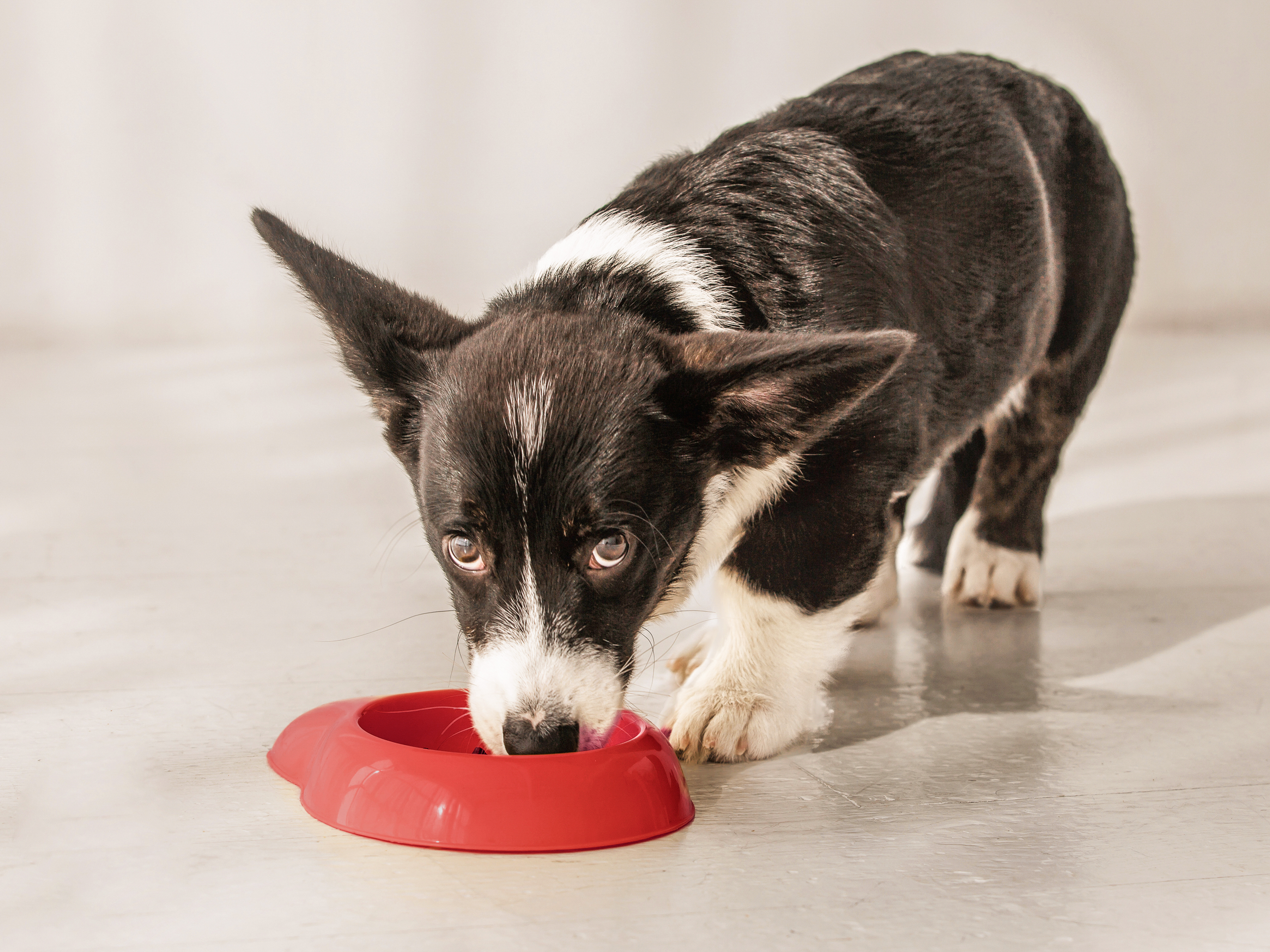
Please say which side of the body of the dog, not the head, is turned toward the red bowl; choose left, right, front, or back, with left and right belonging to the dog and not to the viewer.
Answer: front

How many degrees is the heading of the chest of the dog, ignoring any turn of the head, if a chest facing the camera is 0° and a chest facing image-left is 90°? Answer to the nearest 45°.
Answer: approximately 45°
